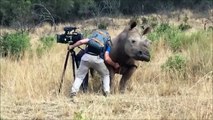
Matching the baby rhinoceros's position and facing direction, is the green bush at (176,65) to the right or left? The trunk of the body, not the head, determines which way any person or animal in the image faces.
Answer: on its left

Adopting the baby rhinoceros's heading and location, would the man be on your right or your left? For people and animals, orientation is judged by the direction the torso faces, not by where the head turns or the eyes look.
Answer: on your right
